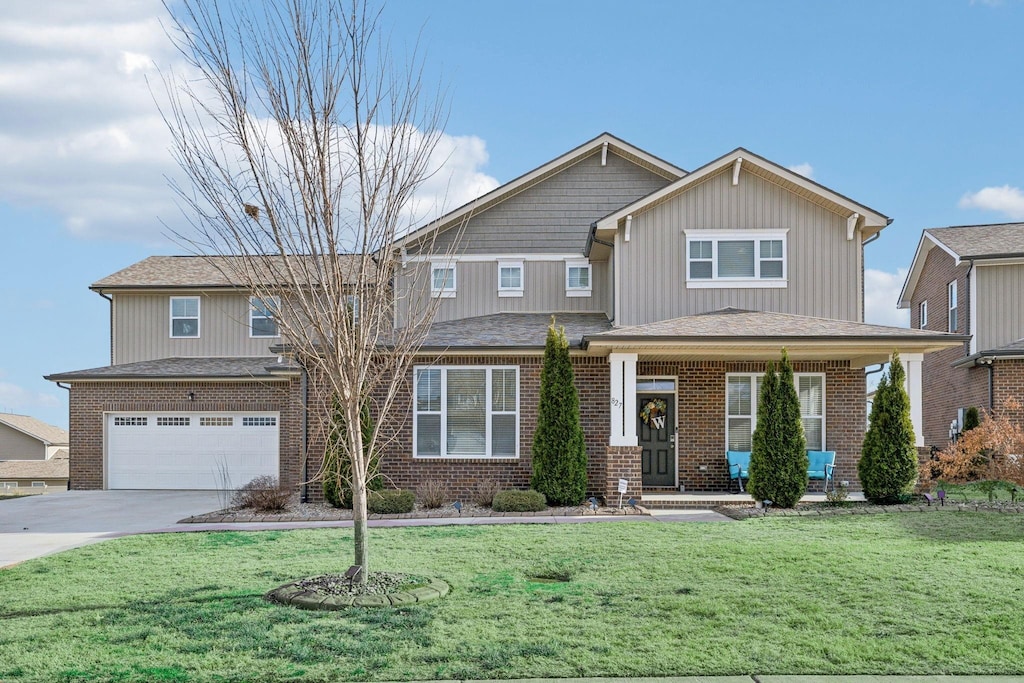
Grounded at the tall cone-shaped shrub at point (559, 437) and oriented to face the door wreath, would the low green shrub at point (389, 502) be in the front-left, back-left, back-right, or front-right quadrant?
back-left

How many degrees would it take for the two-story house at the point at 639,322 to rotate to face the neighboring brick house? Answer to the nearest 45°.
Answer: approximately 135° to its left

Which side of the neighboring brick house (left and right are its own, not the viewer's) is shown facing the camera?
front

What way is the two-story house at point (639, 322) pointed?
toward the camera

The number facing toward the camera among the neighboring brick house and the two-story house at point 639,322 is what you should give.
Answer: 2

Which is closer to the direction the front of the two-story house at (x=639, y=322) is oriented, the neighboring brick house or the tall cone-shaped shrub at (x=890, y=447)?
the tall cone-shaped shrub

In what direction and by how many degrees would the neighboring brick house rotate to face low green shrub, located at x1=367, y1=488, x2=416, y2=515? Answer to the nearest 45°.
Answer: approximately 45° to its right

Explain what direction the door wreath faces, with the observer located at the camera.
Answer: facing the viewer

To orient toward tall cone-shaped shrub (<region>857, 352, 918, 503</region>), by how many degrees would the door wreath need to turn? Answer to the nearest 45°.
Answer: approximately 45° to its left

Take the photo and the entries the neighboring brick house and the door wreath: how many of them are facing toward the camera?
2
